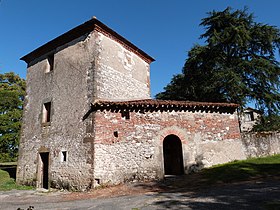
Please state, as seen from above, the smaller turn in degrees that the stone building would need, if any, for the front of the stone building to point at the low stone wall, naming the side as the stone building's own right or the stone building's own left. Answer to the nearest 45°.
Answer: approximately 45° to the stone building's own left

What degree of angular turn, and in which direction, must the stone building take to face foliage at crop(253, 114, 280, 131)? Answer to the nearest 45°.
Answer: approximately 90° to its left

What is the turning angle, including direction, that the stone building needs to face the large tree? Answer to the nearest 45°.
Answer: approximately 90° to its left

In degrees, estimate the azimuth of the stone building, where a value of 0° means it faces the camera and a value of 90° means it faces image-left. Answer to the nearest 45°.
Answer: approximately 315°
